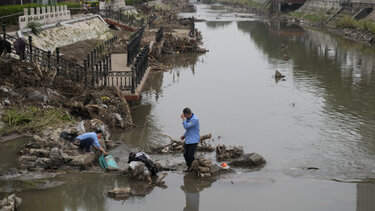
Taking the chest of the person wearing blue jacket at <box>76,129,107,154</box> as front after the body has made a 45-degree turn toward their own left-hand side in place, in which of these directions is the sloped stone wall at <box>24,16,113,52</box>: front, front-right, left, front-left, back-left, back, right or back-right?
front-left

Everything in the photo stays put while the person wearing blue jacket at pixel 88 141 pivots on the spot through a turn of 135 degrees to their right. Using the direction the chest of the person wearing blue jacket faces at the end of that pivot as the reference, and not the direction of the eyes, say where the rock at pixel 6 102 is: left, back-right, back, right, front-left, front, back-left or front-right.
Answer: right

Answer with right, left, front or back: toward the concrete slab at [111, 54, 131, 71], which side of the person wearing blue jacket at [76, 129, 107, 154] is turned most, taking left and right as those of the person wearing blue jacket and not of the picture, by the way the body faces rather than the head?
left

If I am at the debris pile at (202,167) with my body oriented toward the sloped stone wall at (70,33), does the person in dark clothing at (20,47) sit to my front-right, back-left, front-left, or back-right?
front-left

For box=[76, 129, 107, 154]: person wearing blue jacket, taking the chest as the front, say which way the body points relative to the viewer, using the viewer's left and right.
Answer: facing to the right of the viewer

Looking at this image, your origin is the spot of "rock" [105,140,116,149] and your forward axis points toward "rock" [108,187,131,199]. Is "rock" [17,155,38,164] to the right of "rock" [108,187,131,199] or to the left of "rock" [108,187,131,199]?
right

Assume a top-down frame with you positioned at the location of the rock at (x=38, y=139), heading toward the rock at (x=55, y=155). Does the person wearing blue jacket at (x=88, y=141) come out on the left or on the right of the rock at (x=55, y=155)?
left

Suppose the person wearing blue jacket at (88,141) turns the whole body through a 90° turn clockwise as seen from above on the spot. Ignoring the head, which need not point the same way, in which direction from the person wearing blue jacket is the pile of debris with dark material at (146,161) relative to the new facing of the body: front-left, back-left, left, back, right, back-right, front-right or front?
front-left

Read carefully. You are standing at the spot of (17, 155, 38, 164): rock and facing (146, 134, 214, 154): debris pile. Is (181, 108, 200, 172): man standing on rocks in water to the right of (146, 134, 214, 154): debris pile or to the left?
right
